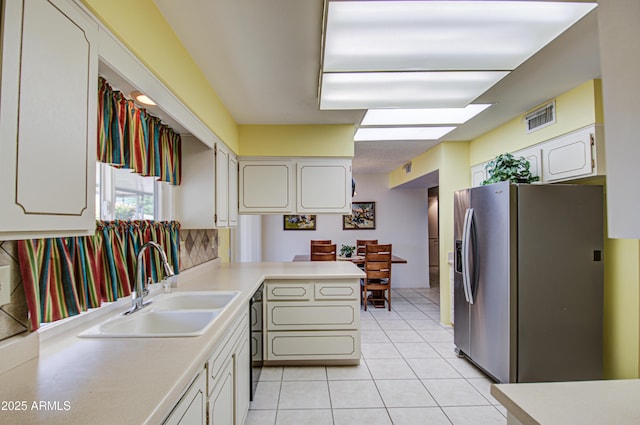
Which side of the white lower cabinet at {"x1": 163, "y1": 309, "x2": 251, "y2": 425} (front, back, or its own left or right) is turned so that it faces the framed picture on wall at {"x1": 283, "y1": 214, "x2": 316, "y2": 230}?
left

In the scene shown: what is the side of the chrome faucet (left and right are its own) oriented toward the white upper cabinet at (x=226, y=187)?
left

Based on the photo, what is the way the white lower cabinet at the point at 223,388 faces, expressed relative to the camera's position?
facing to the right of the viewer

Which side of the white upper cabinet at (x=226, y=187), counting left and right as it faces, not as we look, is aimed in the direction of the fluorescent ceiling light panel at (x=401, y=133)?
front

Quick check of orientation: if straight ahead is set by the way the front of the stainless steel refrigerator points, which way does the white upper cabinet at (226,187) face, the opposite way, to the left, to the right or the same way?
the opposite way

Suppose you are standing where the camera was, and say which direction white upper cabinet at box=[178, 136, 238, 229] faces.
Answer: facing to the right of the viewer

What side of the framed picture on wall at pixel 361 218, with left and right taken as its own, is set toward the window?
front

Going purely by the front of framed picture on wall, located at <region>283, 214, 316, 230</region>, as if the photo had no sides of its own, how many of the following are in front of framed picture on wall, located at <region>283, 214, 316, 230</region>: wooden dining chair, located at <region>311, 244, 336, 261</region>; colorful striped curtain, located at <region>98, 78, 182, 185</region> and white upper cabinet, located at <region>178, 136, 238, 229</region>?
3

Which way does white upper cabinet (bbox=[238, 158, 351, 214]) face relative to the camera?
toward the camera

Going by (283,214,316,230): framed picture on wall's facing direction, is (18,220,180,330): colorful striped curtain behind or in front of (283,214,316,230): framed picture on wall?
in front

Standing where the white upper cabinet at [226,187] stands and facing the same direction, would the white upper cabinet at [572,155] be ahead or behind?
ahead

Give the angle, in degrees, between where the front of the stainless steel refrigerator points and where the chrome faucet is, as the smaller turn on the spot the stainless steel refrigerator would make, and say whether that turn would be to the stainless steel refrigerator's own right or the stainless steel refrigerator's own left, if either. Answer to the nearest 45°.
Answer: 0° — it already faces it

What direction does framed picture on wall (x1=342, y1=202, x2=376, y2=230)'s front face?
toward the camera

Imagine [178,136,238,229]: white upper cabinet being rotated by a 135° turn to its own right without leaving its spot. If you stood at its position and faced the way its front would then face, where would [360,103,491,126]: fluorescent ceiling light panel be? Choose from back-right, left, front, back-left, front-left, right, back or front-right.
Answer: back-left

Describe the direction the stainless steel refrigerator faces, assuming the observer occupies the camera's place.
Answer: facing the viewer and to the left of the viewer
